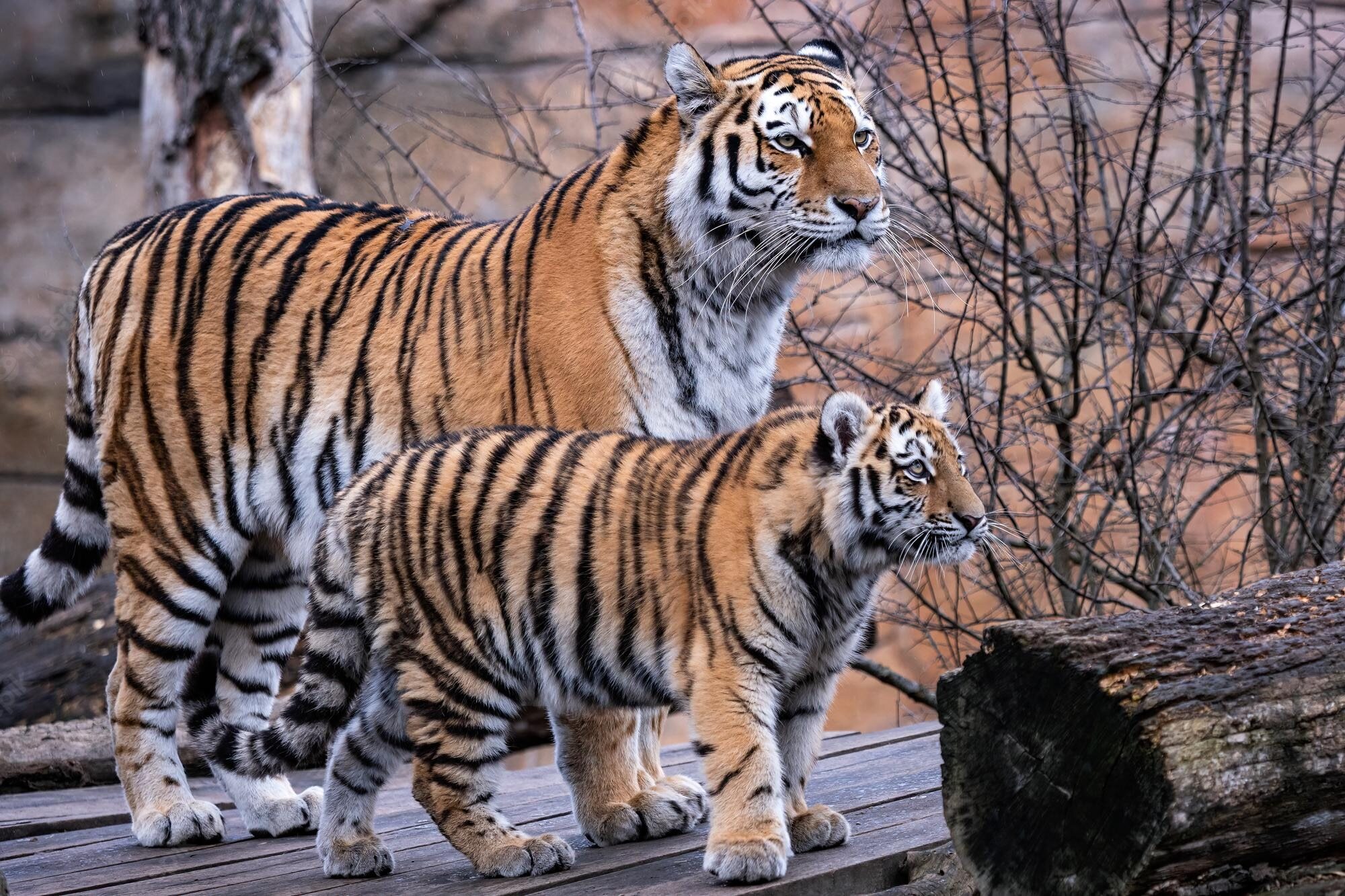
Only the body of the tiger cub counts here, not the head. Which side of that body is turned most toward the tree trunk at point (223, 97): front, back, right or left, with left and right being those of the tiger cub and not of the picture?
left

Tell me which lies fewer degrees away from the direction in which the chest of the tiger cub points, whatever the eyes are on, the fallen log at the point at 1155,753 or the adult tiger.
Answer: the fallen log

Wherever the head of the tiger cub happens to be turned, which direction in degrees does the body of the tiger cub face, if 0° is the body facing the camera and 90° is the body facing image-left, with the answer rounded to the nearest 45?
approximately 270°

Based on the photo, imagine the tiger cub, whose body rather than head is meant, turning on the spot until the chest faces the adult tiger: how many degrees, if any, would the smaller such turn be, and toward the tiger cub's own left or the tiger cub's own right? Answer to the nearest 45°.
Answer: approximately 135° to the tiger cub's own left

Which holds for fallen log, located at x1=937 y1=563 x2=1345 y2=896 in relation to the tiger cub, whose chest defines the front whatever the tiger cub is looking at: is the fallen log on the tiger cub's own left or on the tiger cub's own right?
on the tiger cub's own right
